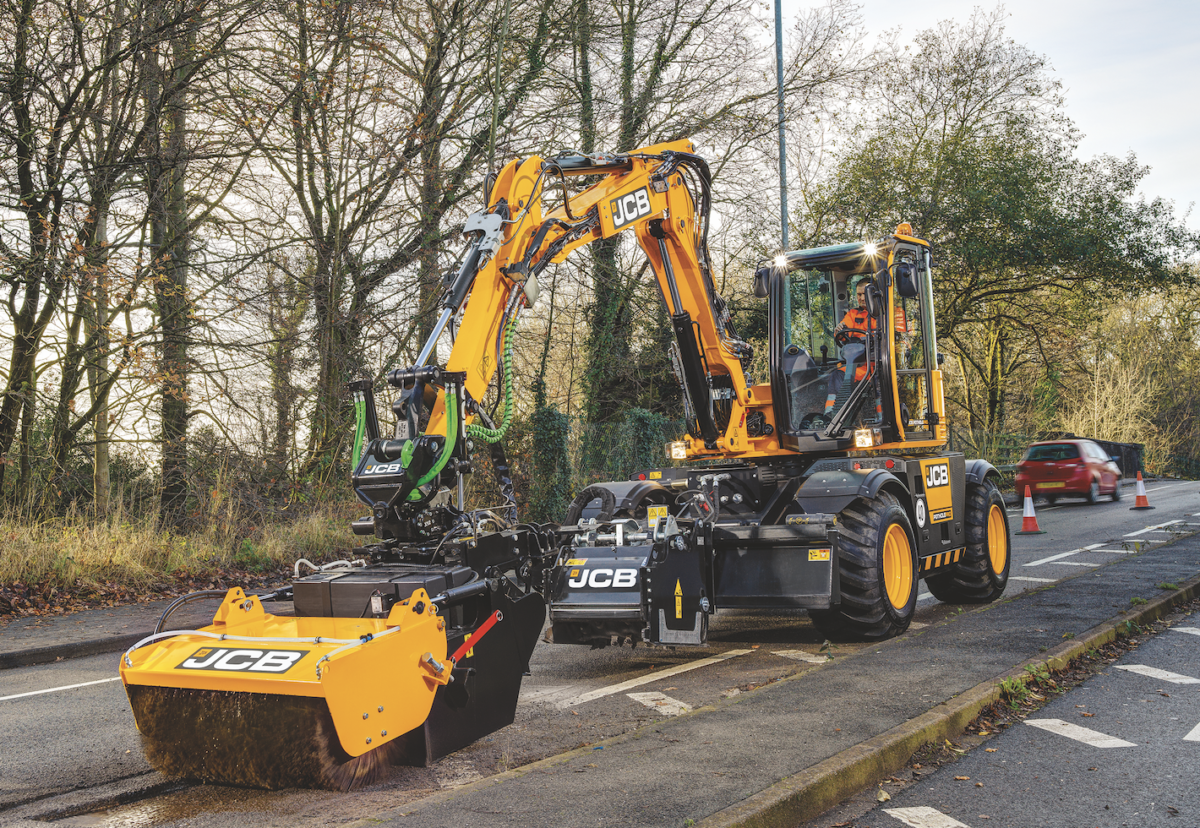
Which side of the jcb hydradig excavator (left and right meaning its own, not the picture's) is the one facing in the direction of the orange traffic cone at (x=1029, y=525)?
back

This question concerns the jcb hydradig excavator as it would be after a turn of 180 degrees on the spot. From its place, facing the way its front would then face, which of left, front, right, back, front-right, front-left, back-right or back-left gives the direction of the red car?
front

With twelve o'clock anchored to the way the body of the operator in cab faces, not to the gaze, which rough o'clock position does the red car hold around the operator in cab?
The red car is roughly at 5 o'clock from the operator in cab.

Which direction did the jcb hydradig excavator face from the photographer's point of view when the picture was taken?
facing the viewer and to the left of the viewer

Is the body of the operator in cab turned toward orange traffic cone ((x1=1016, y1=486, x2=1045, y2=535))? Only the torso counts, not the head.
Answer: no

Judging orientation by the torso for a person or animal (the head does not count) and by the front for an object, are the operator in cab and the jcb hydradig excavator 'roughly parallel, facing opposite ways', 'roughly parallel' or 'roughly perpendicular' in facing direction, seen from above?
roughly parallel
